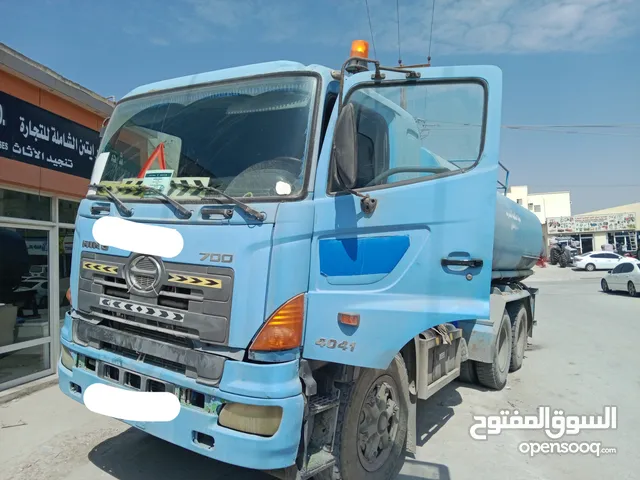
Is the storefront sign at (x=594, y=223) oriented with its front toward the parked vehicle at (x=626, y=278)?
yes

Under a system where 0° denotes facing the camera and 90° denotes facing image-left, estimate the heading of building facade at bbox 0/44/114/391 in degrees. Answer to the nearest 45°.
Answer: approximately 315°

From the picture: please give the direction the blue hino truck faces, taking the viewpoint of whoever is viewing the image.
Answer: facing the viewer and to the left of the viewer

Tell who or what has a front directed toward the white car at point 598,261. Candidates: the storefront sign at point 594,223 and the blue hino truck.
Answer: the storefront sign

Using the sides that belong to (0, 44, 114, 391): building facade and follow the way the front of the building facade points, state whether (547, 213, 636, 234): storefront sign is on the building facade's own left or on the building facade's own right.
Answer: on the building facade's own left

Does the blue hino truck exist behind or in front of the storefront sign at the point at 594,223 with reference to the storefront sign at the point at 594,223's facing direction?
in front

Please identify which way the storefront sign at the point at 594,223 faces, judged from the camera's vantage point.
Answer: facing the viewer

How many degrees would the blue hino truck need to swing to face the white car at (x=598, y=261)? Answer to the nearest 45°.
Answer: approximately 180°

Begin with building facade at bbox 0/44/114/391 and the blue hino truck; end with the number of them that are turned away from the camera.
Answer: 0

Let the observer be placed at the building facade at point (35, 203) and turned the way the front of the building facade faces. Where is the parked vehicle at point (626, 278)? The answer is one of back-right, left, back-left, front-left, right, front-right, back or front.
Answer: front-left

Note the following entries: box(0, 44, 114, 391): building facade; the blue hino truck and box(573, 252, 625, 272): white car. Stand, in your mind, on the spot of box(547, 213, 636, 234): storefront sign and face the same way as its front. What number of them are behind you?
0

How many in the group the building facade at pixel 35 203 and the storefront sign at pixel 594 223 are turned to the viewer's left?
0

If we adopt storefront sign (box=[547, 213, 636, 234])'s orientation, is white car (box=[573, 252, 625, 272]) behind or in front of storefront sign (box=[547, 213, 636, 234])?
in front

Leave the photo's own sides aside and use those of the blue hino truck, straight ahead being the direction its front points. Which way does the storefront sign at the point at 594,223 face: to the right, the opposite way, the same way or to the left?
the same way

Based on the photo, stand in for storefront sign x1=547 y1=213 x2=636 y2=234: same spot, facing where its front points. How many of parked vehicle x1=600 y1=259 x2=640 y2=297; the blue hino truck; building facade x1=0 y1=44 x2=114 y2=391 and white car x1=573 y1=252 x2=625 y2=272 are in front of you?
4

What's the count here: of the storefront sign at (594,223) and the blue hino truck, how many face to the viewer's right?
0

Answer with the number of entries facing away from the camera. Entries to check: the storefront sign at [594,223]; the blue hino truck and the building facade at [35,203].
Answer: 0

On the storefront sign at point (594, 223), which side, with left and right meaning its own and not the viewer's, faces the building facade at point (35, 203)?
front
